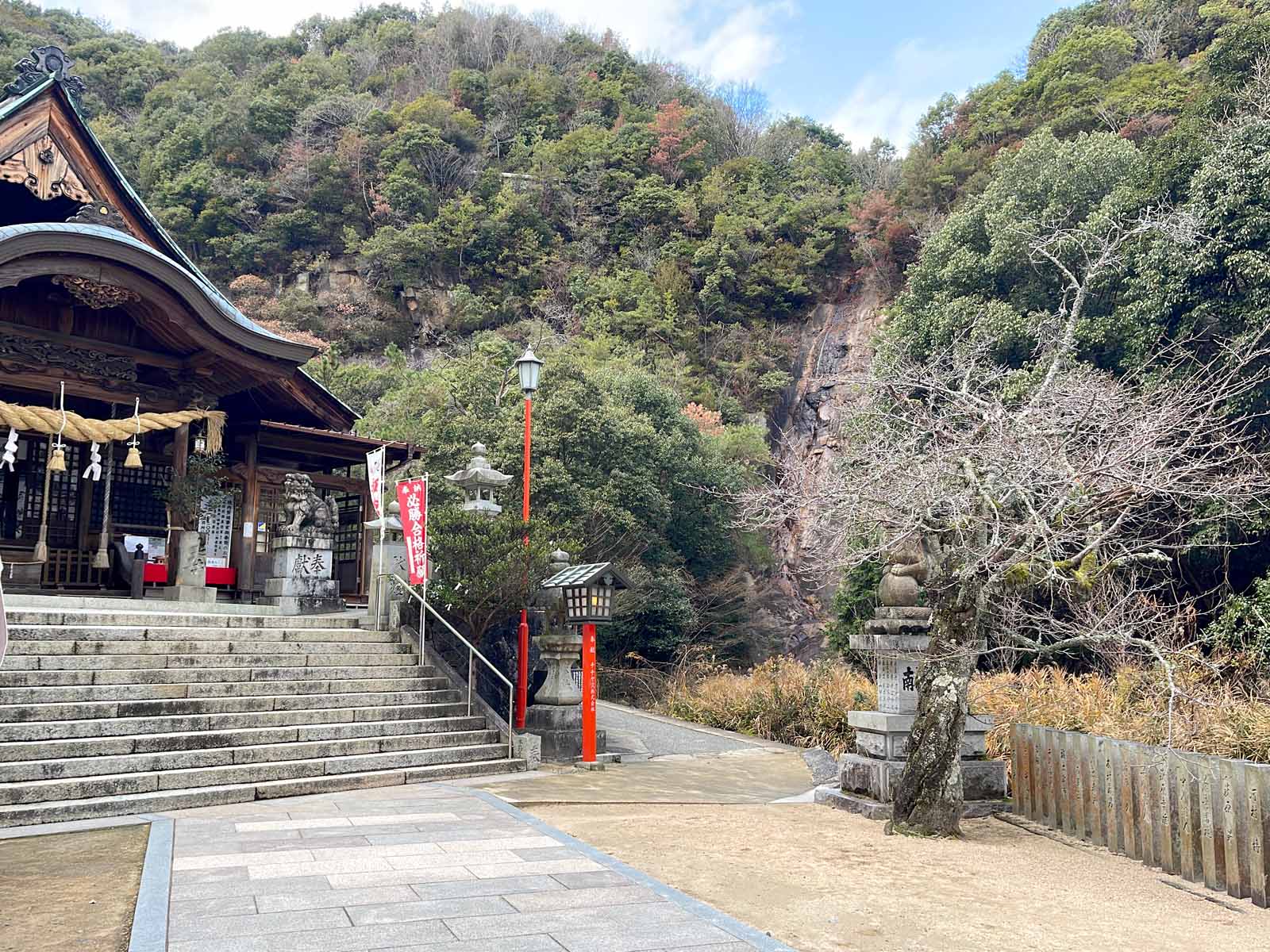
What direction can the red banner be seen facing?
toward the camera

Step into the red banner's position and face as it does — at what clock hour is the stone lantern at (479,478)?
The stone lantern is roughly at 7 o'clock from the red banner.

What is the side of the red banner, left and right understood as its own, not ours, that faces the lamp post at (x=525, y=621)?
left

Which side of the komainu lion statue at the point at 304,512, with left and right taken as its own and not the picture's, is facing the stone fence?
left

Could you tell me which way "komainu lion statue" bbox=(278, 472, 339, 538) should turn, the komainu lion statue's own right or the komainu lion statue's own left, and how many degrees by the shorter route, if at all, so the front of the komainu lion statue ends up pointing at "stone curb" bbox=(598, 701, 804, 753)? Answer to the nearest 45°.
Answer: approximately 135° to the komainu lion statue's own left

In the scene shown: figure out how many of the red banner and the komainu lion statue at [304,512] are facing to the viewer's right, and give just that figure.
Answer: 0

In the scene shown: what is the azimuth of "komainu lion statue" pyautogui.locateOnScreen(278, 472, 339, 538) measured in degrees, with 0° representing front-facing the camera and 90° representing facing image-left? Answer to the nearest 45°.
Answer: approximately 45°

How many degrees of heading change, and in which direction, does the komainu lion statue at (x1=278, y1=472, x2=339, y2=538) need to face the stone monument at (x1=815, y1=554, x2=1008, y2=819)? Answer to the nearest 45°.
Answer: approximately 90° to its left

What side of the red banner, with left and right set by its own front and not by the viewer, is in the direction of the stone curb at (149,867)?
front

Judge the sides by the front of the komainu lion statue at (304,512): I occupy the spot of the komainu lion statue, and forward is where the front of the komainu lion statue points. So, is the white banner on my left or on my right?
on my left

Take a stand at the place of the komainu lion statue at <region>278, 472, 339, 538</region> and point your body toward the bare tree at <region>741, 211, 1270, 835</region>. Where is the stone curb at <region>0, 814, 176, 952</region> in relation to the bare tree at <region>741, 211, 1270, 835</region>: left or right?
right

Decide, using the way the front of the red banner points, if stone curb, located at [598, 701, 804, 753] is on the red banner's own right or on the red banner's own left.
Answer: on the red banner's own left
